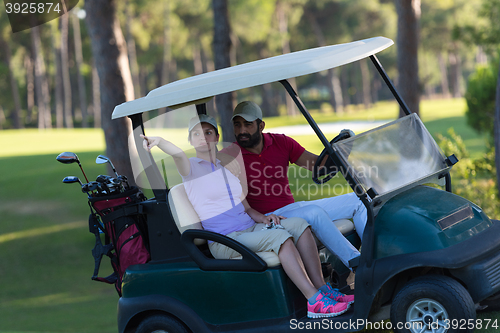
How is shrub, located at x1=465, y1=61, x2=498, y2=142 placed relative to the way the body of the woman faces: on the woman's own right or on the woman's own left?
on the woman's own left

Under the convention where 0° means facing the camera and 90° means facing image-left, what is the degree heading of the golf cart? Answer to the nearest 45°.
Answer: approximately 315°

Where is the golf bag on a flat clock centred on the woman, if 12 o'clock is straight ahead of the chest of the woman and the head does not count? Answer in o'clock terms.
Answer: The golf bag is roughly at 5 o'clock from the woman.

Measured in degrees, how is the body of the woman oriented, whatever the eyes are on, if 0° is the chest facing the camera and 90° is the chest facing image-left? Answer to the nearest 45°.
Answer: approximately 315°
